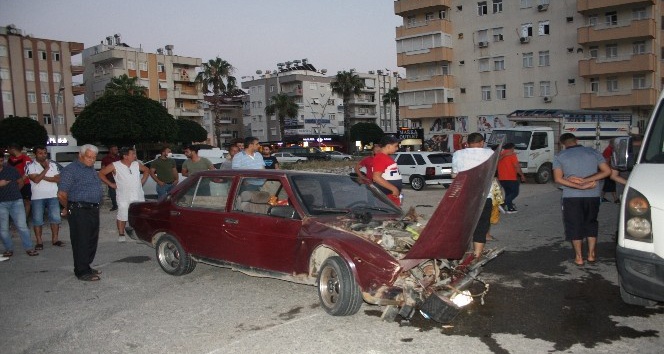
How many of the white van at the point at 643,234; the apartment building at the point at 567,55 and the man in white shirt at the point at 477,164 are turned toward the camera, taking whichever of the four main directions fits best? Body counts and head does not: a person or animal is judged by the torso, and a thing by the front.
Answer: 2

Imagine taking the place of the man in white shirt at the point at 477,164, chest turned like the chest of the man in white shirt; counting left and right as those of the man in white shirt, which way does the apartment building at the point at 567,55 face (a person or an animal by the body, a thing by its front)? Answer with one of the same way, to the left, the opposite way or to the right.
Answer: the opposite way

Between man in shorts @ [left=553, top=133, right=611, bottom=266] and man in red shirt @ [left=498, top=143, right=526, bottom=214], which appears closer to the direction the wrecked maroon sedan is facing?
the man in shorts

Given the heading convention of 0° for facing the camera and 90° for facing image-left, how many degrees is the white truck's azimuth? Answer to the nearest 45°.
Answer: approximately 45°

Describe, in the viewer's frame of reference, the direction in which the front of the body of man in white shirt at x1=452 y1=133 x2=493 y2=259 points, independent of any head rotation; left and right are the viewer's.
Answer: facing away from the viewer
